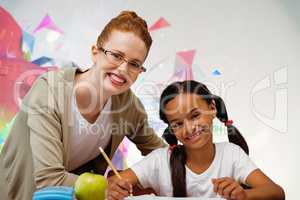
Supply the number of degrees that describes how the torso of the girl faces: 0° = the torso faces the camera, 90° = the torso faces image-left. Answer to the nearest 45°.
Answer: approximately 0°

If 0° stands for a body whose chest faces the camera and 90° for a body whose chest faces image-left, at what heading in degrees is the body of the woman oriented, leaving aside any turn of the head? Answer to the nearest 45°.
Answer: approximately 315°
